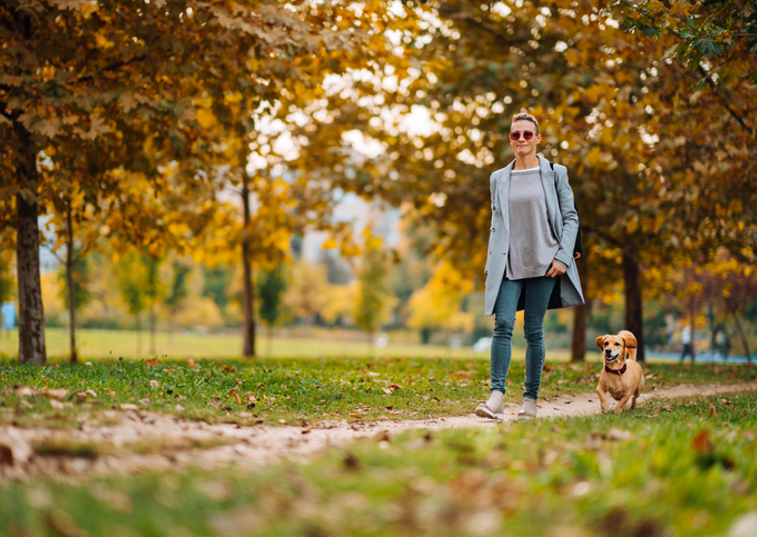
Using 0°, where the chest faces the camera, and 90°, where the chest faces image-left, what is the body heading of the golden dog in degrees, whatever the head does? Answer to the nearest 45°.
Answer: approximately 45°

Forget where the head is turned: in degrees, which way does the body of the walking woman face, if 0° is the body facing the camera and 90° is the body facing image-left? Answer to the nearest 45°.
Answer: approximately 0°

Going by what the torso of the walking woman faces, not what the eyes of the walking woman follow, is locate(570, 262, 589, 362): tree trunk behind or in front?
behind

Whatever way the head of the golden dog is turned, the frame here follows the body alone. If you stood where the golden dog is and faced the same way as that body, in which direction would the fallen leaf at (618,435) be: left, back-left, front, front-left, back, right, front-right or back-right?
front-left

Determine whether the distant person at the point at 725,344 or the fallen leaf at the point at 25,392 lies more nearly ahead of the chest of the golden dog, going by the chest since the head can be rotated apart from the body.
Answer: the fallen leaf

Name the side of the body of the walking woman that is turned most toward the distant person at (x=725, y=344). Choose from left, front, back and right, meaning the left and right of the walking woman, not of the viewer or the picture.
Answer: back
